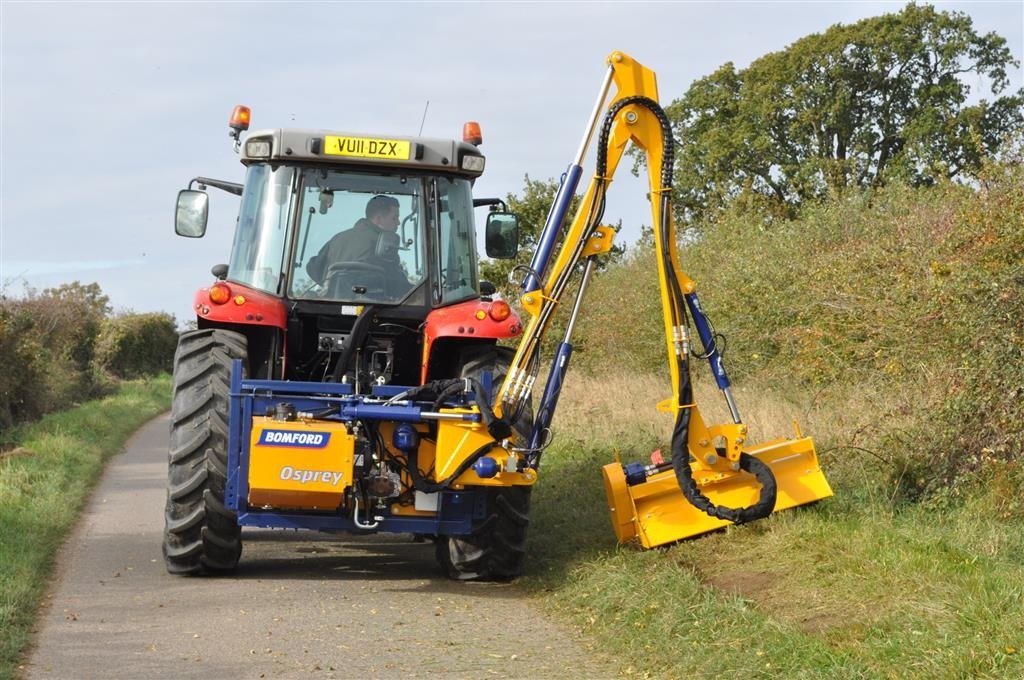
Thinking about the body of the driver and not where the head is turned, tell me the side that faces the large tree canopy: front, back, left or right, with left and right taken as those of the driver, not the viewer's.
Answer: front

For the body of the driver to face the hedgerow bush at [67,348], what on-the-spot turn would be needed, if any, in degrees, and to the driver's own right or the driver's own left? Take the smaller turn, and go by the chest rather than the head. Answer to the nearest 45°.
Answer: approximately 45° to the driver's own left

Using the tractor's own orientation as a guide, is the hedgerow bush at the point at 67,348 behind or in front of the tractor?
in front

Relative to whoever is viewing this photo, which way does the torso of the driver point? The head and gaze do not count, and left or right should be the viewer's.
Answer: facing away from the viewer and to the right of the viewer

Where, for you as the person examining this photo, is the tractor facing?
facing away from the viewer
